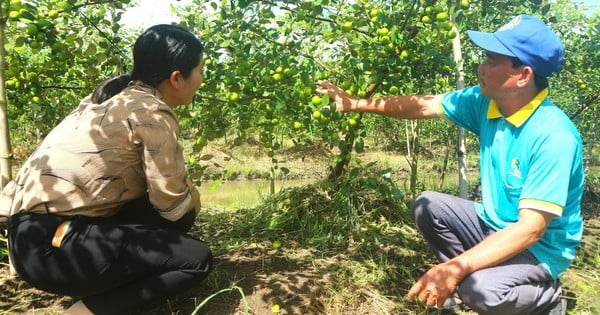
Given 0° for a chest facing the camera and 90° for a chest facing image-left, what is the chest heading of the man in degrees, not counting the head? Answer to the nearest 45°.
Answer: approximately 45°

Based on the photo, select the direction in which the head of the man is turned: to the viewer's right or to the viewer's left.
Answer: to the viewer's left

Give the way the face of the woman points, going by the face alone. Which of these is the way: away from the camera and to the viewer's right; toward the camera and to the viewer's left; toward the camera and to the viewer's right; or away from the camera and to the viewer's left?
away from the camera and to the viewer's right

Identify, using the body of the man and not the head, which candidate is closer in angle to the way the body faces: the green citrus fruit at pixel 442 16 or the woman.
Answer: the woman

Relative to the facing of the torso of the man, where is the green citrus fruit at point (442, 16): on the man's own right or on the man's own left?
on the man's own right

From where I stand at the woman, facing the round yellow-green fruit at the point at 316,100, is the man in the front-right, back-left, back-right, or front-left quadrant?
front-right

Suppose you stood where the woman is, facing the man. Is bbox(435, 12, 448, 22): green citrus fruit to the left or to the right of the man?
left

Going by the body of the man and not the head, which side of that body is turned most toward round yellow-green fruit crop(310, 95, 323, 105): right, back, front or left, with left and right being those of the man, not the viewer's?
front

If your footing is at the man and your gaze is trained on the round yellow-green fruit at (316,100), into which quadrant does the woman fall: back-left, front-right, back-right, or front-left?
front-left
